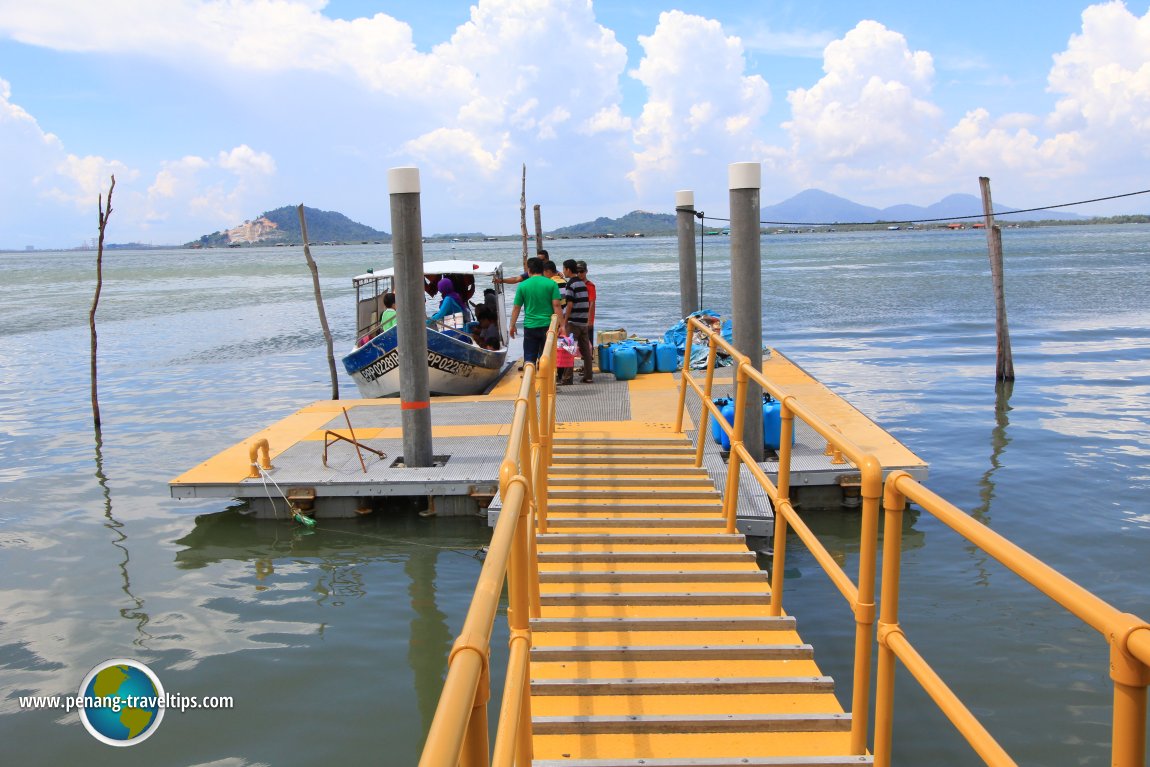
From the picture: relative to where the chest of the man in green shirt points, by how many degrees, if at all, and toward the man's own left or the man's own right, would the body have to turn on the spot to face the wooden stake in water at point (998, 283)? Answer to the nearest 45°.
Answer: approximately 45° to the man's own right

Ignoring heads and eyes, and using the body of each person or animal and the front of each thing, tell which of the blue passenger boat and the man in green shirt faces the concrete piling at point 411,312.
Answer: the blue passenger boat

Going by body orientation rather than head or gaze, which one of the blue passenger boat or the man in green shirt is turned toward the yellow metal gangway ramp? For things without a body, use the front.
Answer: the blue passenger boat

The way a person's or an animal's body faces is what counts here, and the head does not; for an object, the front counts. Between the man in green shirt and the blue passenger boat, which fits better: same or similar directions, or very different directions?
very different directions

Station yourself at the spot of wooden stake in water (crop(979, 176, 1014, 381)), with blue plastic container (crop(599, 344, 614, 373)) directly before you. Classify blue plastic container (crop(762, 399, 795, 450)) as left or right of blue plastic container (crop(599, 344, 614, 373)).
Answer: left

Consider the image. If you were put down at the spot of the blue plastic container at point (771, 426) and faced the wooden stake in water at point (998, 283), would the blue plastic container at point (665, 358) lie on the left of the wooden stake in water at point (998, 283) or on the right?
left

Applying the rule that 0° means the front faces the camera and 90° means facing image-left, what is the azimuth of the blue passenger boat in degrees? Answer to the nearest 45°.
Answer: approximately 0°

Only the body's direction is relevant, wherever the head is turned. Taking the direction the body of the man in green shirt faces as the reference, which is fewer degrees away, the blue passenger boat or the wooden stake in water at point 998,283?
the blue passenger boat

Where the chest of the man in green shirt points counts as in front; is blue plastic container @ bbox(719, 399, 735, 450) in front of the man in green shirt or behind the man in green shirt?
behind

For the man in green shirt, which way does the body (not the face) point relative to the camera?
away from the camera
